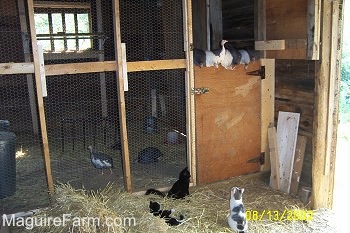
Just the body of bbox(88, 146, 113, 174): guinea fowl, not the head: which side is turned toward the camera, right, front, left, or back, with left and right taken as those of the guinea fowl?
left

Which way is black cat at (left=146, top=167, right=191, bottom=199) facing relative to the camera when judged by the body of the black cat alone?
to the viewer's right

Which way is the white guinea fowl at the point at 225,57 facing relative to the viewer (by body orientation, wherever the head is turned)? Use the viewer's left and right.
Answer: facing the viewer

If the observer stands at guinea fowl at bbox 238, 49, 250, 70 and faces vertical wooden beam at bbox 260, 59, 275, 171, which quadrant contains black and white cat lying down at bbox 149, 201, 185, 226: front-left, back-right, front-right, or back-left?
back-right

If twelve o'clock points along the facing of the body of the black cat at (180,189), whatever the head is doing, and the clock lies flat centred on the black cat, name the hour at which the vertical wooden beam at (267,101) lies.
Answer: The vertical wooden beam is roughly at 11 o'clock from the black cat.

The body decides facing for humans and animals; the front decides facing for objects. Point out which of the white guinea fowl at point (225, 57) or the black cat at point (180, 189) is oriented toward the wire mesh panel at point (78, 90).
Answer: the white guinea fowl

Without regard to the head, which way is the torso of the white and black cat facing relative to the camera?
away from the camera

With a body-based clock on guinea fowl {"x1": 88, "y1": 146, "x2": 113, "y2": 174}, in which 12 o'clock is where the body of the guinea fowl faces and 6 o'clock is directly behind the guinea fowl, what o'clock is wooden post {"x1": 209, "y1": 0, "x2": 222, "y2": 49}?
The wooden post is roughly at 5 o'clock from the guinea fowl.

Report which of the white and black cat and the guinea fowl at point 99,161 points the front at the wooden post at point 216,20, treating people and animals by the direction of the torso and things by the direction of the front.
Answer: the white and black cat
